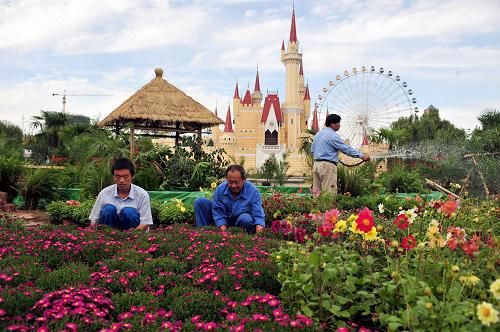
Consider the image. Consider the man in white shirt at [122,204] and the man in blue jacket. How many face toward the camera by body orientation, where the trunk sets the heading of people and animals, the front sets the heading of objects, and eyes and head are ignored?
2

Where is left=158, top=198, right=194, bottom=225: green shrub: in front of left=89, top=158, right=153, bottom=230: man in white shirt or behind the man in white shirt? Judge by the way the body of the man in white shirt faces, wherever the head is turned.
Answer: behind

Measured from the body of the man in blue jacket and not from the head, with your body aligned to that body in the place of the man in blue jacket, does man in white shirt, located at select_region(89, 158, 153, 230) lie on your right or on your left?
on your right

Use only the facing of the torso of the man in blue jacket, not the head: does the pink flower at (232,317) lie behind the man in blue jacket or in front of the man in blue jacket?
in front

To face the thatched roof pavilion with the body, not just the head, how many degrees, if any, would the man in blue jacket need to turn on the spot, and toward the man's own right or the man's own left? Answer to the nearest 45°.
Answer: approximately 180°

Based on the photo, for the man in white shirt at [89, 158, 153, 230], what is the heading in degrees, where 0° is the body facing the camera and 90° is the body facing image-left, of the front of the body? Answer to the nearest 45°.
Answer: approximately 0°

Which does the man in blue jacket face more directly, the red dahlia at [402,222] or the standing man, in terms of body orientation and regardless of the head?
the red dahlia

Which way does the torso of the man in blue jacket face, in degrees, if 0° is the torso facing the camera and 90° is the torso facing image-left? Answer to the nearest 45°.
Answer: approximately 0°

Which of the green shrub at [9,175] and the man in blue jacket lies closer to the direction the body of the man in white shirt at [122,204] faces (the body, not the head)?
the man in blue jacket

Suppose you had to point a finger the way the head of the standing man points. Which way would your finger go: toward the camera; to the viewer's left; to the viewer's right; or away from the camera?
to the viewer's right

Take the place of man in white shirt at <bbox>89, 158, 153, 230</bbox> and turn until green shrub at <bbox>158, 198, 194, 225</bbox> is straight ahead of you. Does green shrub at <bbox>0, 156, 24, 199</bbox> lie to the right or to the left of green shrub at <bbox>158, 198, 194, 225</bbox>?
left

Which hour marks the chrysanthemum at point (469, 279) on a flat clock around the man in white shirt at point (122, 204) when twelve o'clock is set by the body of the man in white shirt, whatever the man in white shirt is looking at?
The chrysanthemum is roughly at 11 o'clock from the man in white shirt.

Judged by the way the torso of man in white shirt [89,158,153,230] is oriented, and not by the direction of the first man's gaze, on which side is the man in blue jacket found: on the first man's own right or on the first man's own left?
on the first man's own left

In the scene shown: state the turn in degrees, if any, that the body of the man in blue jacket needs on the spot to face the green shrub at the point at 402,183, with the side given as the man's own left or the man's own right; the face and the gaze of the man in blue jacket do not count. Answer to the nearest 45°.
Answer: approximately 135° to the man's own left

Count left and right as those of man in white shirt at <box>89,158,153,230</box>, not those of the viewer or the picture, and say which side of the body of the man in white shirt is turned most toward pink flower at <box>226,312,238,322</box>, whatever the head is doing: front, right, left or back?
front

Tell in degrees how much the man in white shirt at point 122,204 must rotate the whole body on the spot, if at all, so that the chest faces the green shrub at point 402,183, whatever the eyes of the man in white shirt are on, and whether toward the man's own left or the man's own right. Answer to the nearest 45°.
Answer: approximately 135° to the man's own left
